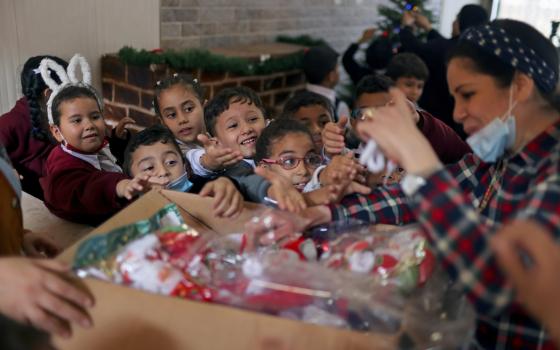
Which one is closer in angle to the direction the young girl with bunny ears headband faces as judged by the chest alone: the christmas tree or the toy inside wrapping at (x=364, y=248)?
the toy inside wrapping

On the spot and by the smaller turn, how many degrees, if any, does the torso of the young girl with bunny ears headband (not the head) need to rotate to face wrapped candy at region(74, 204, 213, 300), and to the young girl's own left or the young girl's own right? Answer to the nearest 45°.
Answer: approximately 45° to the young girl's own right

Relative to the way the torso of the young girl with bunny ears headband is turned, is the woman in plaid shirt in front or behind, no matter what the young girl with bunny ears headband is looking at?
in front

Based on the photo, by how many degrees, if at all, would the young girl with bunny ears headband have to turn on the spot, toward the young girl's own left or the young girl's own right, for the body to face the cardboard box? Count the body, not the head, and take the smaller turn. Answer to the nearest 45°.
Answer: approximately 45° to the young girl's own right

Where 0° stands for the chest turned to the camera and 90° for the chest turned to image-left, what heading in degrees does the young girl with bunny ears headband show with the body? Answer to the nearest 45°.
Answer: approximately 315°

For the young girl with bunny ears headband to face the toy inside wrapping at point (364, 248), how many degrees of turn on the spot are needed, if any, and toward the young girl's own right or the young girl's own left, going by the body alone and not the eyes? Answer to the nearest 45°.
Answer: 0° — they already face it

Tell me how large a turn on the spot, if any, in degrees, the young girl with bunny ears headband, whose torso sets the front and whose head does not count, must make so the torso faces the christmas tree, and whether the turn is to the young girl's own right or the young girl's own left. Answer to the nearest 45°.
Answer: approximately 90° to the young girl's own left

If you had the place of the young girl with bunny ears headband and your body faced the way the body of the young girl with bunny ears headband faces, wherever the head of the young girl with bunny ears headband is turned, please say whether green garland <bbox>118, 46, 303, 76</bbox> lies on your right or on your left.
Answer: on your left

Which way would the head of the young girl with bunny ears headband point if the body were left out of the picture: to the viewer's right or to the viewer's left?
to the viewer's right
